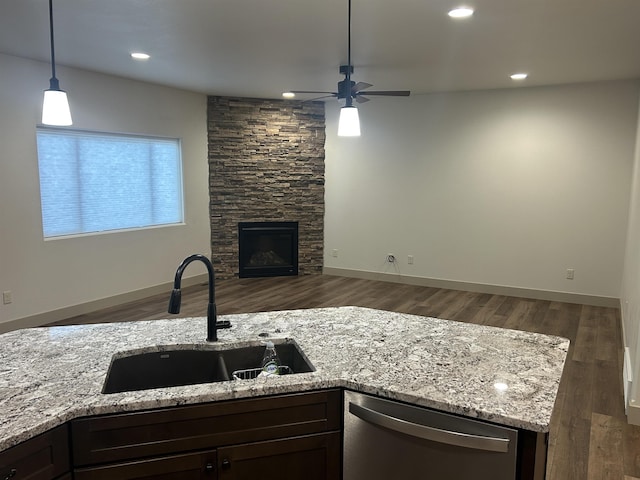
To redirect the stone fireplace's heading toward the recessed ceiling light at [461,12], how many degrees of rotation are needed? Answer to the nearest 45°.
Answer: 0° — it already faces it

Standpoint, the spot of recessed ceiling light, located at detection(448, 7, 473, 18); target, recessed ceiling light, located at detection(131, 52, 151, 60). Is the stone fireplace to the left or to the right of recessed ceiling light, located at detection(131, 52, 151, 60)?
right

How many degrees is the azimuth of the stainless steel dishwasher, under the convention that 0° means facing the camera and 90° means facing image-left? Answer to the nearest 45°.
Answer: approximately 45°

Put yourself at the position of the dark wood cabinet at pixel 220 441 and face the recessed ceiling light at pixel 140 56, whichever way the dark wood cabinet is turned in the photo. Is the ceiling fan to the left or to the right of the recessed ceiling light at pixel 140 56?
right

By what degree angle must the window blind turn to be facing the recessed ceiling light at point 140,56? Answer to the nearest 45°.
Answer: approximately 45° to its right

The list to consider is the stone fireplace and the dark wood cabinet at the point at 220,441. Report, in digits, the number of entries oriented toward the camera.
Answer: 2

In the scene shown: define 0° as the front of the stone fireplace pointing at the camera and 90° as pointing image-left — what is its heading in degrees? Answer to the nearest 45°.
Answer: approximately 0°

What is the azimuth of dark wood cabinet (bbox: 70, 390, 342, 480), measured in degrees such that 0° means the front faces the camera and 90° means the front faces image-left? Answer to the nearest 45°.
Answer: approximately 0°

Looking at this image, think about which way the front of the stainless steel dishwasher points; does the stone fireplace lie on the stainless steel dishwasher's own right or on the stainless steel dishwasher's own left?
on the stainless steel dishwasher's own right

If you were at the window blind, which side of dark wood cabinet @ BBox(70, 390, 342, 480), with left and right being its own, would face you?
back

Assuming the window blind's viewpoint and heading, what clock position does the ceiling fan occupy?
The ceiling fan is roughly at 12 o'clock from the window blind.

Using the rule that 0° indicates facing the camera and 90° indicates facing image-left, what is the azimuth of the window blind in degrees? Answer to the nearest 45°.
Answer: approximately 315°

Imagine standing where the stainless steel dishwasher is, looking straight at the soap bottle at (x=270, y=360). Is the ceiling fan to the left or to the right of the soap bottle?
right

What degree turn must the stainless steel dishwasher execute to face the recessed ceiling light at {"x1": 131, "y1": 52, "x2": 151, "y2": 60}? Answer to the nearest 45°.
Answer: approximately 90° to its right
